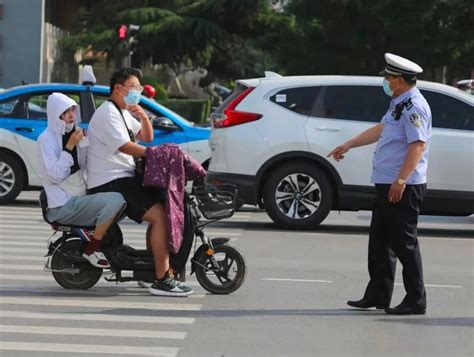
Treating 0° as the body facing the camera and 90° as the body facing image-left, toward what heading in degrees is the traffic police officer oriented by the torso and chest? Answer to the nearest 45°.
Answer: approximately 90°

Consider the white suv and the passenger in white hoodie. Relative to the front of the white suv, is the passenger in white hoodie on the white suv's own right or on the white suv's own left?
on the white suv's own right

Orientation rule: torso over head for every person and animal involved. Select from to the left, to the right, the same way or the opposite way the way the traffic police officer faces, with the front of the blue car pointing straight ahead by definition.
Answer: the opposite way

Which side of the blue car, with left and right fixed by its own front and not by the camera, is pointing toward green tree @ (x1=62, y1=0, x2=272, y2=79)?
left

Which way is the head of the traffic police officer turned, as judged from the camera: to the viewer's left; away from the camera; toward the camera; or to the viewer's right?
to the viewer's left

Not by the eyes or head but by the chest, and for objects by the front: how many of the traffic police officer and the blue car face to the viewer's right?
1

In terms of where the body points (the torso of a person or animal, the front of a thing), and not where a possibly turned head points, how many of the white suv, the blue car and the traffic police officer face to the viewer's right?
2

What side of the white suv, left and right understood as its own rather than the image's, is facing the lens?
right

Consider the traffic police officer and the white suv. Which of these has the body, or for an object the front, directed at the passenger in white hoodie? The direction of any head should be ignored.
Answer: the traffic police officer

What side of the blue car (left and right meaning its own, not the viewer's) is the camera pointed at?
right

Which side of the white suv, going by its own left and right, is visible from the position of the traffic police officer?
right
